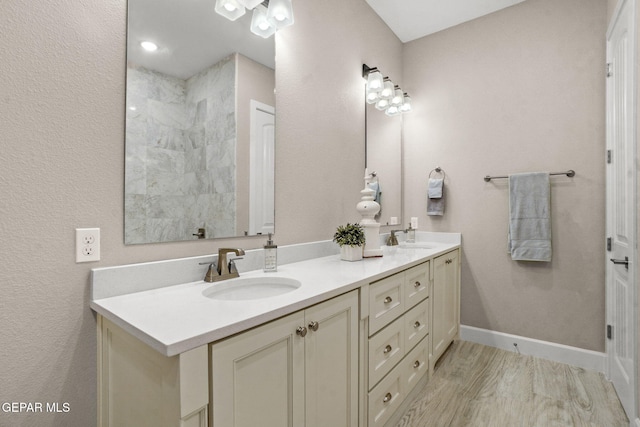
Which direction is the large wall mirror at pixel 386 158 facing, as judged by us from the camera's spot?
facing the viewer and to the right of the viewer

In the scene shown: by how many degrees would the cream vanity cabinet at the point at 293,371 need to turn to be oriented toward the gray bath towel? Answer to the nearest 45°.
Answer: approximately 90° to its left

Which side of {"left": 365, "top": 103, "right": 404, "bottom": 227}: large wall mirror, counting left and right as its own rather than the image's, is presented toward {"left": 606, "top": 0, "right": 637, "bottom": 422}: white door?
front

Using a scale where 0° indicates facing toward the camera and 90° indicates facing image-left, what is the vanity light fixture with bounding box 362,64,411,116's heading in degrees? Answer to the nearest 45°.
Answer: approximately 315°

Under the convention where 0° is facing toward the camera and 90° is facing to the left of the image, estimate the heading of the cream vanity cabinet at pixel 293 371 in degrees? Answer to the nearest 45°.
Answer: approximately 315°

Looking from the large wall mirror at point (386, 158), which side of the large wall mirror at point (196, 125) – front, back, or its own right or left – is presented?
left
